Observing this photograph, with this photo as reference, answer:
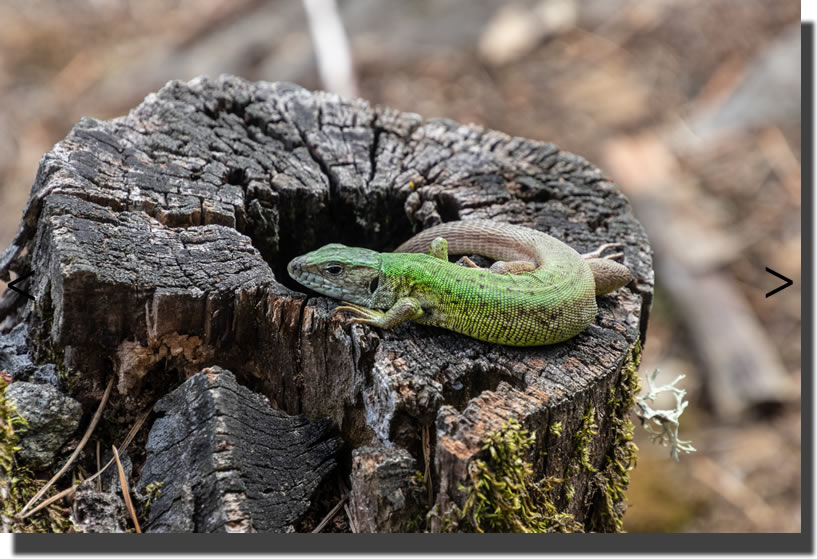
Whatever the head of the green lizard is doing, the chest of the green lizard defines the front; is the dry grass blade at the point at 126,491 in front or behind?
in front

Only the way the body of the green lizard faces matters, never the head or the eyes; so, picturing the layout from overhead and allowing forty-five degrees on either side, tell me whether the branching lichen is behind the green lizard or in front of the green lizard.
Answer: behind

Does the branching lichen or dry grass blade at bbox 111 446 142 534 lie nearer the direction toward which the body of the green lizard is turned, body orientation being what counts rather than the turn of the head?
the dry grass blade

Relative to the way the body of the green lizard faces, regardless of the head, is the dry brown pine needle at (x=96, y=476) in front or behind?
in front

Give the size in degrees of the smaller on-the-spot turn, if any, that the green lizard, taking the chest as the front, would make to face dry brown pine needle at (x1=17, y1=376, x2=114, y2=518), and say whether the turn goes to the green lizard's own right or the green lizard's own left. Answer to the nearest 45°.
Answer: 0° — it already faces it

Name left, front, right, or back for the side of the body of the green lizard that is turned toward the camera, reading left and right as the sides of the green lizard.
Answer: left
